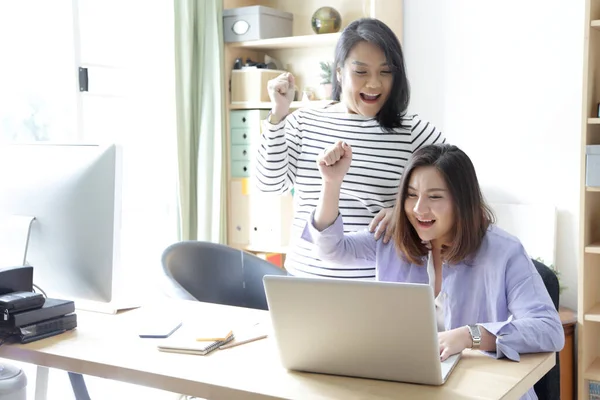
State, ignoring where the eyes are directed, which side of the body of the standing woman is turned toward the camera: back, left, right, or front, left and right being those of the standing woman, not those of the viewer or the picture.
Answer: front

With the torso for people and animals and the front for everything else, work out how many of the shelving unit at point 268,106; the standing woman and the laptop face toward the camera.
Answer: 2

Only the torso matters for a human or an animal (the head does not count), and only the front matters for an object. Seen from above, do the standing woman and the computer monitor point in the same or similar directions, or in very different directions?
very different directions

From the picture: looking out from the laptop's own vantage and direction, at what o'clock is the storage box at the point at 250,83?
The storage box is roughly at 10 o'clock from the laptop.

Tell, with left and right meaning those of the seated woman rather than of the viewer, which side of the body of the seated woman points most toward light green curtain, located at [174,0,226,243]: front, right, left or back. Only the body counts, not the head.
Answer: right

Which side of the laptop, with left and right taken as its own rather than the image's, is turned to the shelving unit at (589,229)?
front

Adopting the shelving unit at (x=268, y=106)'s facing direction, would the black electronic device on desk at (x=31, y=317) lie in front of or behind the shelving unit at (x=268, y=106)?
in front

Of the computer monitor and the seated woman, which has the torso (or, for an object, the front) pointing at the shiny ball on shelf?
the computer monitor

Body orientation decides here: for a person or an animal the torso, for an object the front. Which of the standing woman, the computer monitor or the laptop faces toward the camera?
the standing woman

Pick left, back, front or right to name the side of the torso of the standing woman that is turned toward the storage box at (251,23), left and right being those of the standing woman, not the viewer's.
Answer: back

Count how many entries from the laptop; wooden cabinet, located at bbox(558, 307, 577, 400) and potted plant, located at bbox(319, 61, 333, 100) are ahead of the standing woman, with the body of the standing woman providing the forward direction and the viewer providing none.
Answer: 1

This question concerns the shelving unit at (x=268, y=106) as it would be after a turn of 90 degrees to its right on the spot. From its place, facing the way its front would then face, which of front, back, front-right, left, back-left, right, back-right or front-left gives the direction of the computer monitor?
left

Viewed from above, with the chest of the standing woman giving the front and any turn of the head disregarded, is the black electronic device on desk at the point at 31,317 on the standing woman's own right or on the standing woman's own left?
on the standing woman's own right

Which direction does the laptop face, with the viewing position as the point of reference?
facing away from the viewer and to the right of the viewer

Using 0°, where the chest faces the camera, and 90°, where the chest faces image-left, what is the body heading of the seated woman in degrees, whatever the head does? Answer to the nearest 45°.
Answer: approximately 45°

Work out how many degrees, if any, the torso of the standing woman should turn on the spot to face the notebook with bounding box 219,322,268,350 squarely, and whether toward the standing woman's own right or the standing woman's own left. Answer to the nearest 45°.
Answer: approximately 45° to the standing woman's own right

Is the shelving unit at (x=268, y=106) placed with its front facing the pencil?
yes

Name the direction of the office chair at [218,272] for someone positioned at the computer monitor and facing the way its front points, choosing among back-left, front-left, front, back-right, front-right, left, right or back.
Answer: front

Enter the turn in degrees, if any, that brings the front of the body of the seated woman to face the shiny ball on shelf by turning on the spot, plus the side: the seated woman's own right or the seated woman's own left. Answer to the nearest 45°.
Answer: approximately 135° to the seated woman's own right

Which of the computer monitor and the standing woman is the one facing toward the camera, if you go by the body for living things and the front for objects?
the standing woman
